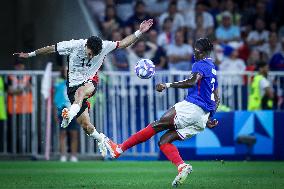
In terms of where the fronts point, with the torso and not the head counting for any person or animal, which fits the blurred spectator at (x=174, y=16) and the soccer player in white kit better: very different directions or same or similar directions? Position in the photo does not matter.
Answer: same or similar directions

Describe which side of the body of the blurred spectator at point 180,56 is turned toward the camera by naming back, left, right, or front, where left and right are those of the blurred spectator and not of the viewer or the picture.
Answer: front

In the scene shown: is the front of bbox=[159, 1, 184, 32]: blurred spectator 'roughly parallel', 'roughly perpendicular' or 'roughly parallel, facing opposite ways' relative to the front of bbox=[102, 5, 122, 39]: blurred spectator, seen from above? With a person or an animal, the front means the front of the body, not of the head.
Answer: roughly parallel

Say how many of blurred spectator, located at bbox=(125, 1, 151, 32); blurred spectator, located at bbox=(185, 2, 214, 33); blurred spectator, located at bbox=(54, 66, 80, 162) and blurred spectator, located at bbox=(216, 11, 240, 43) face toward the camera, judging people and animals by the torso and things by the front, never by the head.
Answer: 4

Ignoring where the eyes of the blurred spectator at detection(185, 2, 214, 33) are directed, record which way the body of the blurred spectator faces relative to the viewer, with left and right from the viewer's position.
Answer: facing the viewer

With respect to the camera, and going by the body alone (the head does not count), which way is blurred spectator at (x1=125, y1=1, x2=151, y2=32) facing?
toward the camera

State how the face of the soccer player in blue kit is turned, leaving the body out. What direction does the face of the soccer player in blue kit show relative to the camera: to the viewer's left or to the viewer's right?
to the viewer's left

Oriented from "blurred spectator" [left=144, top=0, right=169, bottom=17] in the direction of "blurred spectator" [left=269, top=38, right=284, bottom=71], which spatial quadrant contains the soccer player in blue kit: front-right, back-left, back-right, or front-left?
front-right

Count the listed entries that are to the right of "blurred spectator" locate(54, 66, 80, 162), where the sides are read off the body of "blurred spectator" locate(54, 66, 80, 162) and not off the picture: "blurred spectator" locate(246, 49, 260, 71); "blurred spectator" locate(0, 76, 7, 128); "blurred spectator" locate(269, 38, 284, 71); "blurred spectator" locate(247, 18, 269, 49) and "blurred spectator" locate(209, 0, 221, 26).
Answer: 1

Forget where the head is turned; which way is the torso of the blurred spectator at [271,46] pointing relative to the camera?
toward the camera
